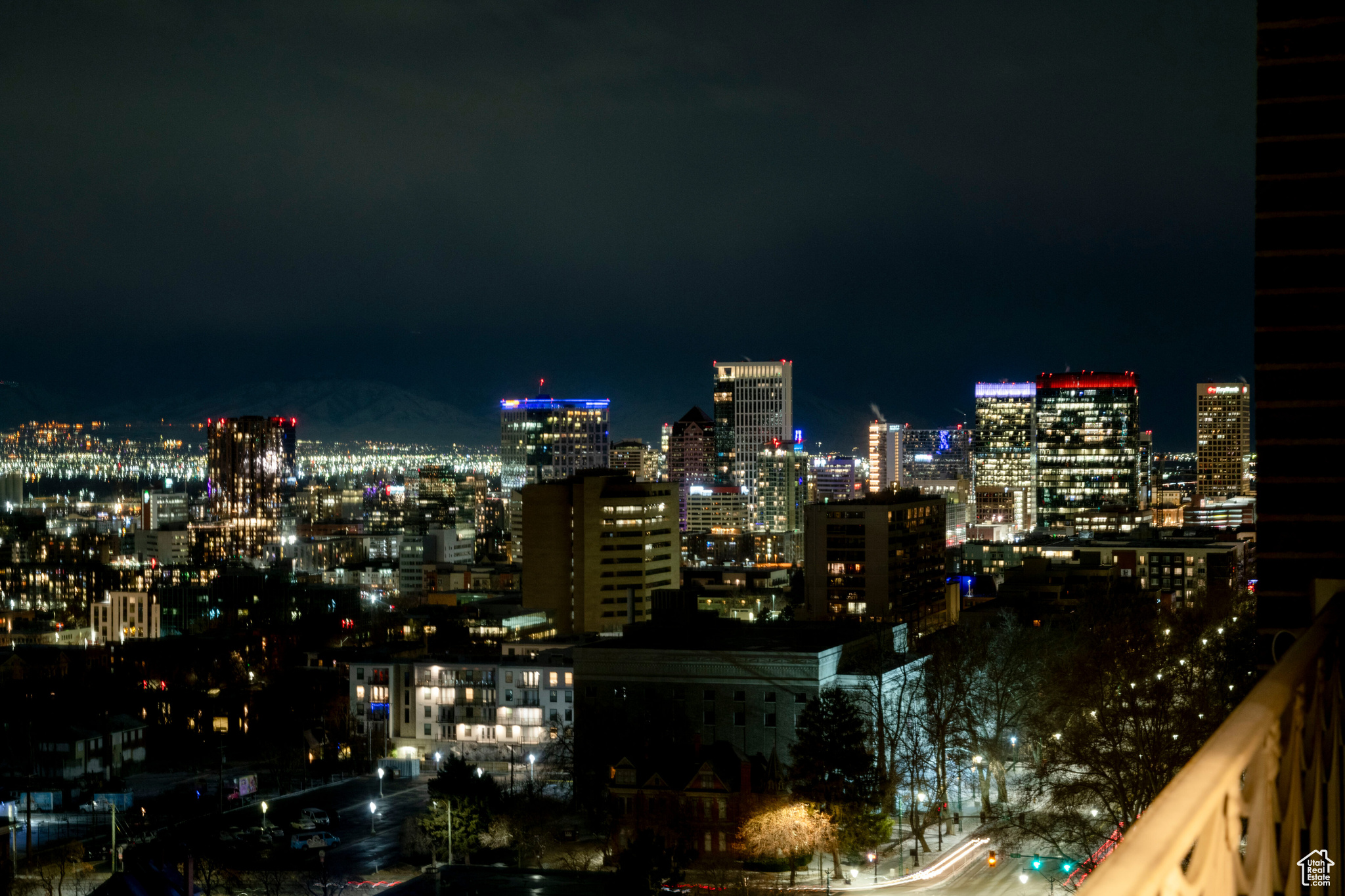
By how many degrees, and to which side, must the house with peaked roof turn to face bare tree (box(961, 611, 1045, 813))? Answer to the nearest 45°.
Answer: approximately 135° to its left

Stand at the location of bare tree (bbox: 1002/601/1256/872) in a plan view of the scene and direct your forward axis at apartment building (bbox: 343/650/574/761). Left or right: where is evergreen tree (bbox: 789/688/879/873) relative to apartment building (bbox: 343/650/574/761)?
left

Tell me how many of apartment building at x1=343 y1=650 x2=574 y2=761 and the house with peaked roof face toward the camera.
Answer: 2

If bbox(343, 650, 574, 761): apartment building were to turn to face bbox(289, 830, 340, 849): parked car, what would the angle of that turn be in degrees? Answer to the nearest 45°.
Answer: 0° — it already faces it

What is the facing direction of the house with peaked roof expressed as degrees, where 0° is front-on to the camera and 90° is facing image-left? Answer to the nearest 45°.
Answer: approximately 0°

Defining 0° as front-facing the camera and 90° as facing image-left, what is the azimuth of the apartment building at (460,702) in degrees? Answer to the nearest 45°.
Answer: approximately 0°

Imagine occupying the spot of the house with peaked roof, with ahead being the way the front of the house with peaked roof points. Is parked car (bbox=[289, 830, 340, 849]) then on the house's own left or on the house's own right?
on the house's own right
